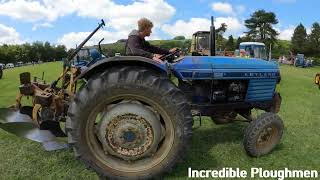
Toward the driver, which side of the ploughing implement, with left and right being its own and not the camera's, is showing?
front

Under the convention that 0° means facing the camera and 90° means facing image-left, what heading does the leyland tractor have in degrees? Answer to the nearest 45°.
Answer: approximately 270°

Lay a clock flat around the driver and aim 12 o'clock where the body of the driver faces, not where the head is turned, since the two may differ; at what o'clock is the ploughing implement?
The ploughing implement is roughly at 6 o'clock from the driver.

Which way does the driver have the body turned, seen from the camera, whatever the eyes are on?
to the viewer's right

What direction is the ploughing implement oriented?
to the viewer's right
